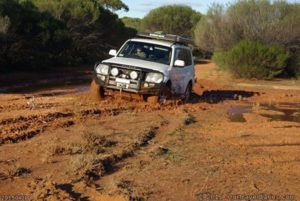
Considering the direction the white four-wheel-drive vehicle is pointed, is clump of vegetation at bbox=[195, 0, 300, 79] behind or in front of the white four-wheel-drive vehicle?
behind

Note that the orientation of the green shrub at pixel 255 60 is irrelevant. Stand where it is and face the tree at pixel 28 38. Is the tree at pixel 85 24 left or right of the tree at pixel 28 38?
right

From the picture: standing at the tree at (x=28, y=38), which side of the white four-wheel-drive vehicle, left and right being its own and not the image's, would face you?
right

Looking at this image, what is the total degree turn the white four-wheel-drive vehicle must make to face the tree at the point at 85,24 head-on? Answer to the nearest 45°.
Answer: approximately 135° to its right

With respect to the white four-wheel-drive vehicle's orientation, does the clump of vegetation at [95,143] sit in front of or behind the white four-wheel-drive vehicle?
in front

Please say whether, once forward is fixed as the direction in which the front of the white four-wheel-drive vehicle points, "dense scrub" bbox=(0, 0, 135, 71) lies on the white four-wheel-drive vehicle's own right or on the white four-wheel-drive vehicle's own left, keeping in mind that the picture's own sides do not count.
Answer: on the white four-wheel-drive vehicle's own right

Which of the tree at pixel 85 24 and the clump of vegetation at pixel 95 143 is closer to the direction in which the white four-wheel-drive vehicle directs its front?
the clump of vegetation

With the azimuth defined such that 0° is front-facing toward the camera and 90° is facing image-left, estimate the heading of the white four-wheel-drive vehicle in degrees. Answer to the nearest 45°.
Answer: approximately 45°

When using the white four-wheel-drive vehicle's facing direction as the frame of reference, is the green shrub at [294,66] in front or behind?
behind
